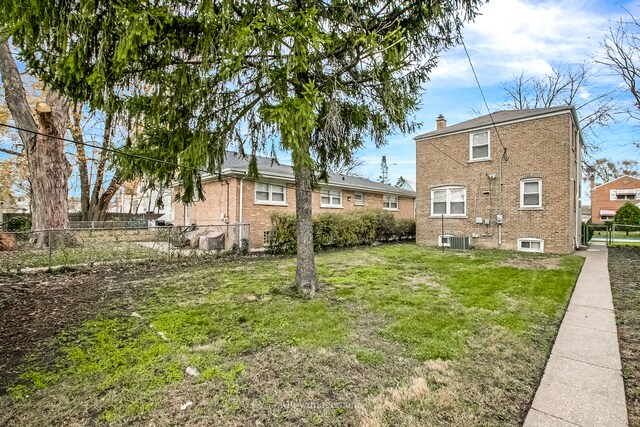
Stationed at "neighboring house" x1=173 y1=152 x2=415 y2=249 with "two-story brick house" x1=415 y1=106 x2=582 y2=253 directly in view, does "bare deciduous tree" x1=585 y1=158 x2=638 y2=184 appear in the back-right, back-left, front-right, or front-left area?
front-left

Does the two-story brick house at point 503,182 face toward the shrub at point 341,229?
no

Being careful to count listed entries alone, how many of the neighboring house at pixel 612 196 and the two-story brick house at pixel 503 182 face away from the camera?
1

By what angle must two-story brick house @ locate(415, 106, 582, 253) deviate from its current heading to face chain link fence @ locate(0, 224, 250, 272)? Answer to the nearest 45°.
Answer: approximately 135° to its left

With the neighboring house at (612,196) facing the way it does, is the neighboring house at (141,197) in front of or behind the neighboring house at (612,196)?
in front

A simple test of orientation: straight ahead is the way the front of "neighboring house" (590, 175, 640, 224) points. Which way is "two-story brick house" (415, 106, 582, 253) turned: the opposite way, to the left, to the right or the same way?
the opposite way

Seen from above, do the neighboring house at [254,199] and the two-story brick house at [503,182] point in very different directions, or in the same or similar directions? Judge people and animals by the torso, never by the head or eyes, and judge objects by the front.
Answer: same or similar directions

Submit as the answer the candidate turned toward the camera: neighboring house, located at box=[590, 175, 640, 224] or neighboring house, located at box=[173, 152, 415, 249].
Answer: neighboring house, located at box=[590, 175, 640, 224]

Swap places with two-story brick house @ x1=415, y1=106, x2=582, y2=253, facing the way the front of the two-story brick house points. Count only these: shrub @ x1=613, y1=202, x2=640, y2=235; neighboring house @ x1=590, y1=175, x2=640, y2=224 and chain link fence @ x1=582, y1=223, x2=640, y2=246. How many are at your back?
0

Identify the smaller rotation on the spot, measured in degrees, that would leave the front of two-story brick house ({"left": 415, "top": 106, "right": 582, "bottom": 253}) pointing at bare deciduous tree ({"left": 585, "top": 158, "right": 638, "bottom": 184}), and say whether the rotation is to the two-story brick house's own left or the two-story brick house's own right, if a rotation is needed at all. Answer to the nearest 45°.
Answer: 0° — it already faces it

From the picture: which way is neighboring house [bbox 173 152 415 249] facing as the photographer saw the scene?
facing away from the viewer and to the right of the viewer

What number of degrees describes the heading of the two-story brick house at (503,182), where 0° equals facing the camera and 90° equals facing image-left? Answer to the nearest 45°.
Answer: approximately 180°

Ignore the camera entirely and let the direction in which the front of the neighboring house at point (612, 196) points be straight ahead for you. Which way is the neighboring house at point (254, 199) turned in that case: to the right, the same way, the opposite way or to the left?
the opposite way

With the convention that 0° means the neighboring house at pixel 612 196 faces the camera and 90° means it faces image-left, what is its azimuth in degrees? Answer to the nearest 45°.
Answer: approximately 0°

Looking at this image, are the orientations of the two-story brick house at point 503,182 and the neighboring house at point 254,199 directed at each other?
no

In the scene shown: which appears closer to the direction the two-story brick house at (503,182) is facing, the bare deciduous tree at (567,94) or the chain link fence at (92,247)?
the bare deciduous tree
